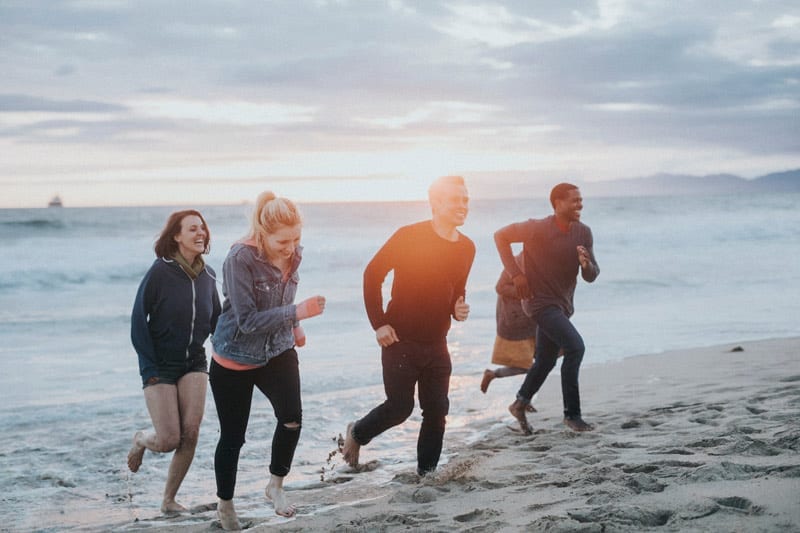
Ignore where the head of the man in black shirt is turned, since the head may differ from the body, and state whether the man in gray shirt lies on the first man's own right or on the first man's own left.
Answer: on the first man's own left

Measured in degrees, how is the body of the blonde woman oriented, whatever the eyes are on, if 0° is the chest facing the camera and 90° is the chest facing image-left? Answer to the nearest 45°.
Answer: approximately 315°

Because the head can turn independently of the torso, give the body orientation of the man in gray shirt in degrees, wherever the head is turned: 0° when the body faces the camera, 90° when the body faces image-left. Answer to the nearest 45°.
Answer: approximately 315°

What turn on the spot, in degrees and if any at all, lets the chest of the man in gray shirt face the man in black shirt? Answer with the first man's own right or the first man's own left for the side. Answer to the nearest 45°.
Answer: approximately 90° to the first man's own right

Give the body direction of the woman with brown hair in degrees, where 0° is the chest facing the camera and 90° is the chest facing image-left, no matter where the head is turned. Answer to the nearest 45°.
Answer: approximately 315°

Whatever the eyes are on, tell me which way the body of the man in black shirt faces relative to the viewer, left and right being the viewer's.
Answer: facing the viewer and to the right of the viewer

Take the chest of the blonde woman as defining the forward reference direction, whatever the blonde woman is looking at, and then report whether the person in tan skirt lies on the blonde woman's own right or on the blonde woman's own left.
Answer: on the blonde woman's own left

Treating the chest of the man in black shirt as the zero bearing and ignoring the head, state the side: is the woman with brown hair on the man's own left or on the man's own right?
on the man's own right

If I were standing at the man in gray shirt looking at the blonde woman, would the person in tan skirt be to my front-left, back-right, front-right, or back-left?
back-right

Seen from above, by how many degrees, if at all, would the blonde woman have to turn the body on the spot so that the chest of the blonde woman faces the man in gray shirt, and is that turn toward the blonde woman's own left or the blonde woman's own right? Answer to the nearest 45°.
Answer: approximately 90° to the blonde woman's own left

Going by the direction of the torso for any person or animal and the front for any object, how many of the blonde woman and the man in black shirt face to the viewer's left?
0

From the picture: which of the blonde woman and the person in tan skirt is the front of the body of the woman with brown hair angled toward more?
the blonde woman
